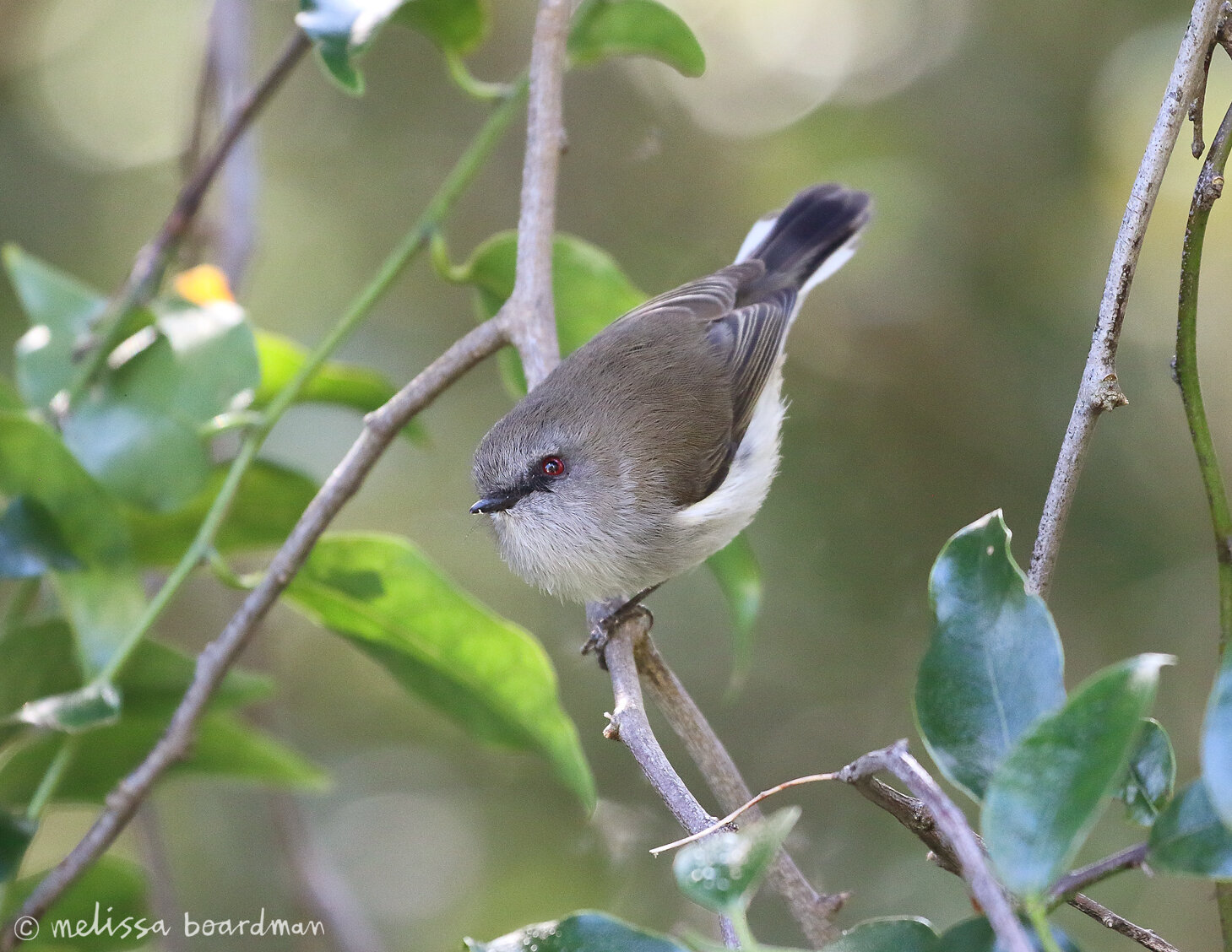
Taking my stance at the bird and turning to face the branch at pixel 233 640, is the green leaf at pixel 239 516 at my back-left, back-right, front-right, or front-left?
front-right

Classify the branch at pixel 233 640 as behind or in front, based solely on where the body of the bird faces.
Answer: in front

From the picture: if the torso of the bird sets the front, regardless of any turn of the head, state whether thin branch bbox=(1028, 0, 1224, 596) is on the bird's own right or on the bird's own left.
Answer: on the bird's own left

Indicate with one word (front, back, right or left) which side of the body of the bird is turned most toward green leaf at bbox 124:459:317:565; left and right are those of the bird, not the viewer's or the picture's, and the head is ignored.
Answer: front

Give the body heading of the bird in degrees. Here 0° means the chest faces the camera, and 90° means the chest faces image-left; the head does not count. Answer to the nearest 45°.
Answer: approximately 45°

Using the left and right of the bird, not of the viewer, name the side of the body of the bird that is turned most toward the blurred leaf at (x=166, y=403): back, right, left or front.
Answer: front

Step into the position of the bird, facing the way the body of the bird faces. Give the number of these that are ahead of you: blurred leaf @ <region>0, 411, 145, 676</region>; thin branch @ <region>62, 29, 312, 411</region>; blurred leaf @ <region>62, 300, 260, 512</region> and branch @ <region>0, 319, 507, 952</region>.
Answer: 4

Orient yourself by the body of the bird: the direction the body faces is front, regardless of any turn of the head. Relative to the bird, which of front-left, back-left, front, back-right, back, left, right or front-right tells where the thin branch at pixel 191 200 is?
front

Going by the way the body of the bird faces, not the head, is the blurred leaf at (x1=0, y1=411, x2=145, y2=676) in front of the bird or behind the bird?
in front
